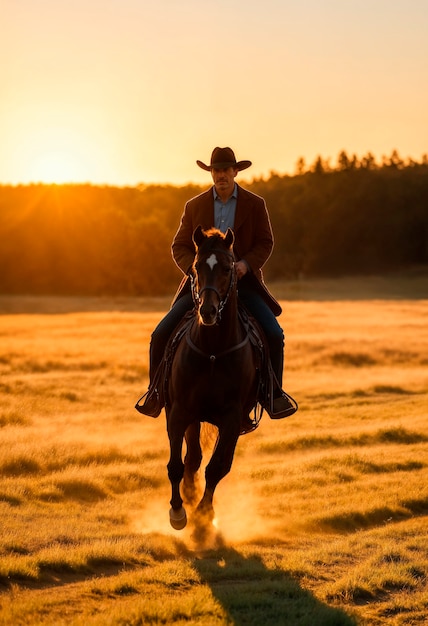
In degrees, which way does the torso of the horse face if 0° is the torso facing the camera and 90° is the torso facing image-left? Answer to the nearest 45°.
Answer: approximately 0°
